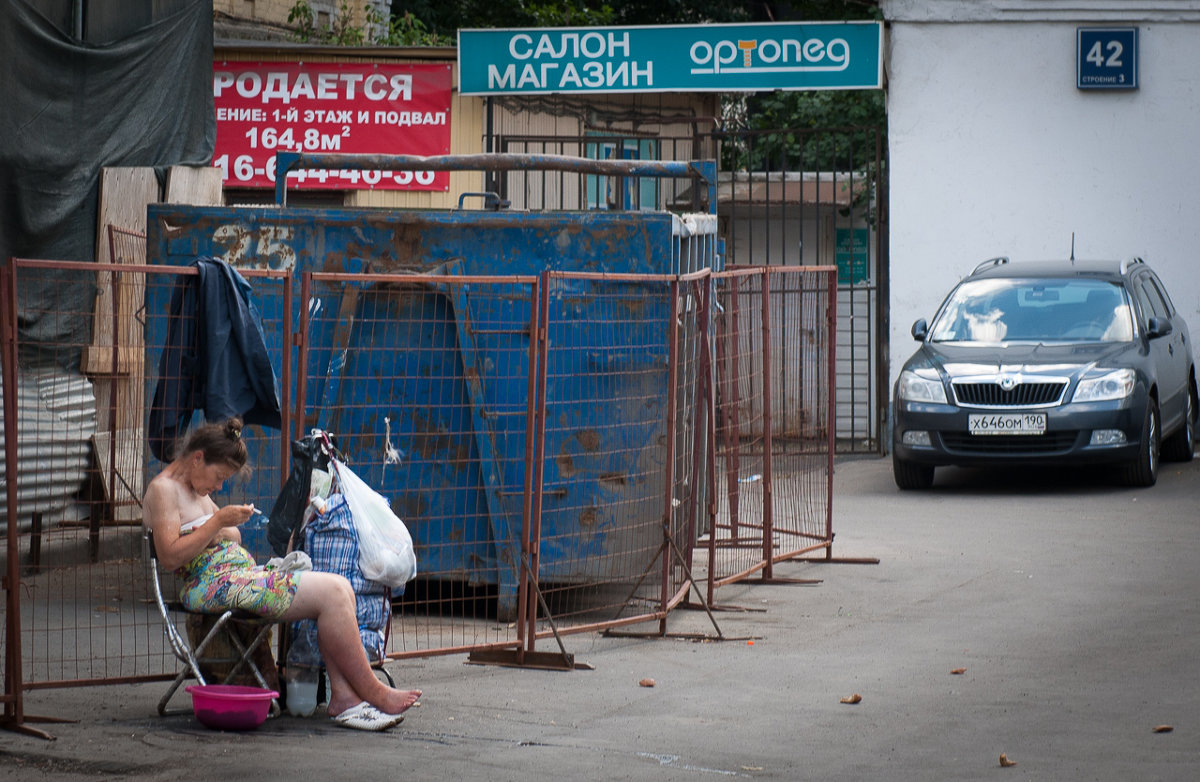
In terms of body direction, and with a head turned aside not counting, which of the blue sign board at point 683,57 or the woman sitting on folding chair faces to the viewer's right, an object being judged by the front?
the woman sitting on folding chair

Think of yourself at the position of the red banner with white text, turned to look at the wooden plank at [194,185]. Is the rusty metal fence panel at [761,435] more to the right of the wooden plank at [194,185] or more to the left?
left

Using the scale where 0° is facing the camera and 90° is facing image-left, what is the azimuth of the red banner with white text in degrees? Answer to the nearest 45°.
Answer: approximately 0°

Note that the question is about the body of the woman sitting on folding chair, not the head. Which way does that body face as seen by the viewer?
to the viewer's right

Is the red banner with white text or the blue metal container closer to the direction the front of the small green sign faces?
the blue metal container

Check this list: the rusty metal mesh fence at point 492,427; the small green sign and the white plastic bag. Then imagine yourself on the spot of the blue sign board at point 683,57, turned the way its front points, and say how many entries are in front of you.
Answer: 2

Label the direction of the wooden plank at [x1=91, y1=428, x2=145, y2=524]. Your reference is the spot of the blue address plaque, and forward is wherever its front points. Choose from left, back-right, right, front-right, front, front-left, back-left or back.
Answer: front-right

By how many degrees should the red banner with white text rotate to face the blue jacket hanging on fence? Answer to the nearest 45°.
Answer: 0° — it already faces it

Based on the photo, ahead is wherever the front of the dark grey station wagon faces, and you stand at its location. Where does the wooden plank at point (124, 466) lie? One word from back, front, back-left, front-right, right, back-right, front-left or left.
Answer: front-right
